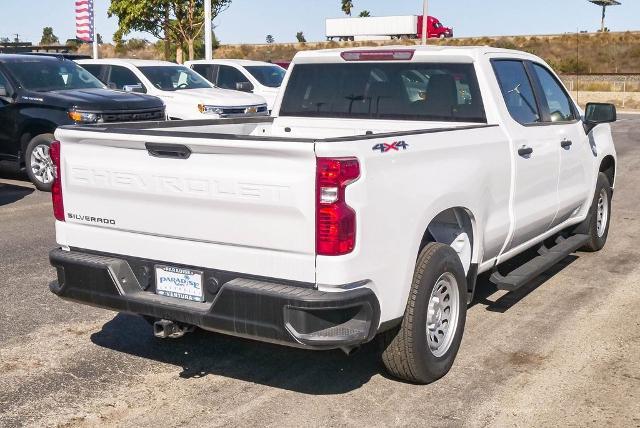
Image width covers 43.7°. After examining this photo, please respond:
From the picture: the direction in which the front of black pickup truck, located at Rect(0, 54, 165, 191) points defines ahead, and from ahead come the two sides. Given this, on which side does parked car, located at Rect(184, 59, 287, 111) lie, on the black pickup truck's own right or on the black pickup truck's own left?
on the black pickup truck's own left

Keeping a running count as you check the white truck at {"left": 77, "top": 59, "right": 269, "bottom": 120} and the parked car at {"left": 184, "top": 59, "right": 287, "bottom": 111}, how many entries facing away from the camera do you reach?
0

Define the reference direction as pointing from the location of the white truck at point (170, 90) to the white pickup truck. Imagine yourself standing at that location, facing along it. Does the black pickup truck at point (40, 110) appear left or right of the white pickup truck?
right

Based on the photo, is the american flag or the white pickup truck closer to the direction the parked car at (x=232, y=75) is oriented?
the white pickup truck

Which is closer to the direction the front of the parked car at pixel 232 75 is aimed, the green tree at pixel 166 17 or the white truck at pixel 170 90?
the white truck

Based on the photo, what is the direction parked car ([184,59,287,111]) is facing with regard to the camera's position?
facing the viewer and to the right of the viewer

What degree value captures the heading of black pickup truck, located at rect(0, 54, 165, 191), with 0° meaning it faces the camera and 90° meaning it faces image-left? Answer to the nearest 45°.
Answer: approximately 315°

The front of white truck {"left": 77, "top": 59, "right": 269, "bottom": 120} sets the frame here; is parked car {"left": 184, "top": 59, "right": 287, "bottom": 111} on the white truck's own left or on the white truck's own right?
on the white truck's own left

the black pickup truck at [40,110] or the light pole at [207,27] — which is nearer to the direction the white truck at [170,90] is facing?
the black pickup truck

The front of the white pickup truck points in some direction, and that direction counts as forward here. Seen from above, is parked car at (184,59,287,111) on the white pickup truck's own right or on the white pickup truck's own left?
on the white pickup truck's own left

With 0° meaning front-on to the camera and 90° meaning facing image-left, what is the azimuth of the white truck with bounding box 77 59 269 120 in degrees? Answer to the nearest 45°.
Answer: approximately 315°

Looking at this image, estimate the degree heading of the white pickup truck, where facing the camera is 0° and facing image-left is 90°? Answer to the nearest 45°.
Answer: approximately 225°

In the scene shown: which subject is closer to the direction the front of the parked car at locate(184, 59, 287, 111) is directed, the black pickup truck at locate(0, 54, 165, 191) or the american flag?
the black pickup truck

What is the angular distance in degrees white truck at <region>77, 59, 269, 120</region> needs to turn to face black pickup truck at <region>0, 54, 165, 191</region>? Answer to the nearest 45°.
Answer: approximately 90° to its right

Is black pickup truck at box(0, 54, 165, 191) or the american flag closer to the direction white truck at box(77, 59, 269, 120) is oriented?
the black pickup truck
